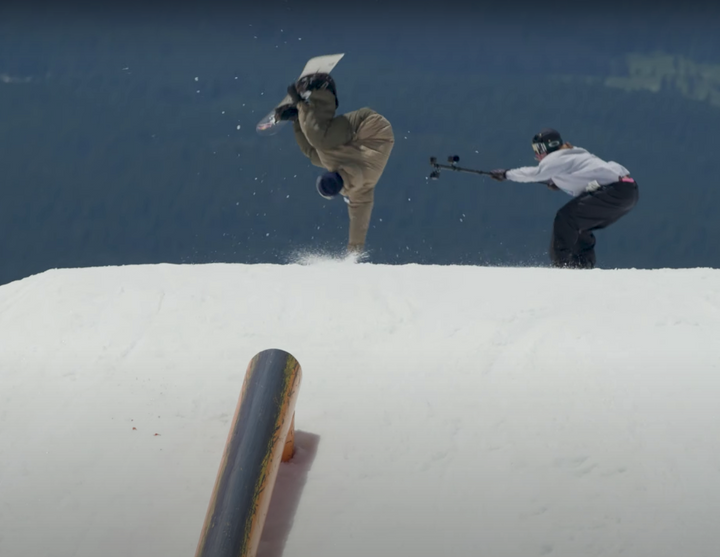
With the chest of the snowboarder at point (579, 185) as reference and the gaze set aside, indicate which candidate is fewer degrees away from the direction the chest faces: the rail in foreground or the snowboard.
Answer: the snowboard

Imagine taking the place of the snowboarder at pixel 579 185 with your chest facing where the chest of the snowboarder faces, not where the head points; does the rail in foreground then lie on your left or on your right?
on your left

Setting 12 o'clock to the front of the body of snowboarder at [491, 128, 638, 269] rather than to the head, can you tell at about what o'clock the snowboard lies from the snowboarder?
The snowboard is roughly at 12 o'clock from the snowboarder.

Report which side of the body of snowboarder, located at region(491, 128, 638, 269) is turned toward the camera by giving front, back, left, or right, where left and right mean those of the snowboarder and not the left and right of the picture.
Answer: left
